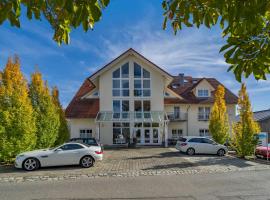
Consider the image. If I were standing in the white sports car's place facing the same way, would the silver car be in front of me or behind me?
behind

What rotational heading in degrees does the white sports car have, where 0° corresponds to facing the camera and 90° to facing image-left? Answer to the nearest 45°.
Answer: approximately 90°

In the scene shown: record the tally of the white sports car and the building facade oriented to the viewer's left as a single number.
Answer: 1

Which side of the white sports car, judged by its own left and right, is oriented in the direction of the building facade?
right

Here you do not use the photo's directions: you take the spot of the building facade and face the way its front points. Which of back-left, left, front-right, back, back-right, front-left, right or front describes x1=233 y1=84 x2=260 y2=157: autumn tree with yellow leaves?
front-left

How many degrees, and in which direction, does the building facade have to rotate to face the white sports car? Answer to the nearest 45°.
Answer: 0° — it already faces it

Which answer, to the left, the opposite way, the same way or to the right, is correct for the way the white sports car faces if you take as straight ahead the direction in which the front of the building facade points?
to the right
